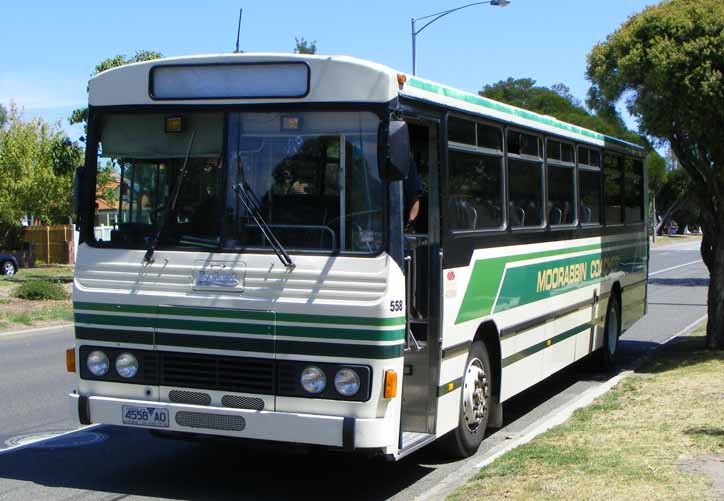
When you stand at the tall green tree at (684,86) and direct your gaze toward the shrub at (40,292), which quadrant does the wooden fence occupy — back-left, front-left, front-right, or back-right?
front-right

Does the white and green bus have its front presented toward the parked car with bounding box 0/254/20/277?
no

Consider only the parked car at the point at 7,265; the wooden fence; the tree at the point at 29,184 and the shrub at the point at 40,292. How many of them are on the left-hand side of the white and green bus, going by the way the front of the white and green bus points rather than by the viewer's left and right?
0

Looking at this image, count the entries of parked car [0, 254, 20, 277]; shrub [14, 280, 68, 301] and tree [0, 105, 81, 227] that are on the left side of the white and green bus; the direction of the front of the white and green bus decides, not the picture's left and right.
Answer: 0

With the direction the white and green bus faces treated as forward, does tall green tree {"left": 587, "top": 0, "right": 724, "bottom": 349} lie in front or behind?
behind

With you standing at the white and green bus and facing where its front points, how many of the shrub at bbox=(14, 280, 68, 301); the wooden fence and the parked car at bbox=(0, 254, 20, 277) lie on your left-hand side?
0

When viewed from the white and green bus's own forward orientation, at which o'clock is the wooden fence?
The wooden fence is roughly at 4 o'clock from the white and green bus.

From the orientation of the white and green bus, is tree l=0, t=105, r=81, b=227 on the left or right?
on its right

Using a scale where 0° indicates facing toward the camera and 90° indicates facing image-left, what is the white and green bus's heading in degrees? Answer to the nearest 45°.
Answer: approximately 45°

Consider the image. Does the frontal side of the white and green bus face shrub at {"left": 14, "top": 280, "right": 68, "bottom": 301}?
no
